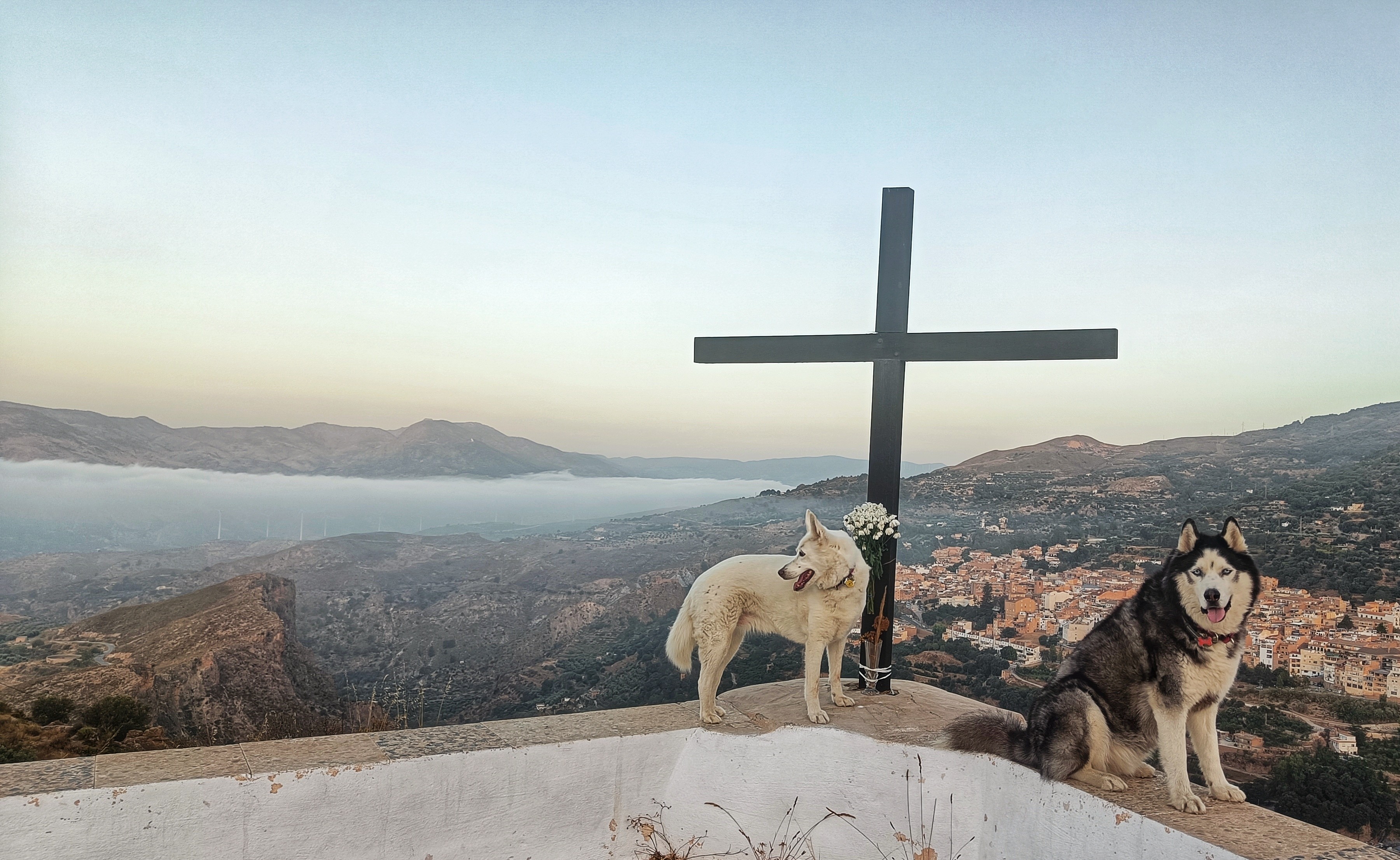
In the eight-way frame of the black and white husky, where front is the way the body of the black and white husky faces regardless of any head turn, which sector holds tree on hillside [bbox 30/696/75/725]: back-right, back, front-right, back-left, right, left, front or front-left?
back-right

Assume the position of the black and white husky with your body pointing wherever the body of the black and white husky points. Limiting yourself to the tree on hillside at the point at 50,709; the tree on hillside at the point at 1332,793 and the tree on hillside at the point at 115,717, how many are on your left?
1

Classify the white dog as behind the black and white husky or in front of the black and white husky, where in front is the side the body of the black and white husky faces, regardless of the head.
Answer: behind

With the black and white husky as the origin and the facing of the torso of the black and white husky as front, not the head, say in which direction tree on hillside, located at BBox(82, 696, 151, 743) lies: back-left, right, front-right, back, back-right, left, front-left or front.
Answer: back-right

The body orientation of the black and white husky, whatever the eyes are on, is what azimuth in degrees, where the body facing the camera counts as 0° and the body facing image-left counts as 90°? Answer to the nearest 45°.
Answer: approximately 315°

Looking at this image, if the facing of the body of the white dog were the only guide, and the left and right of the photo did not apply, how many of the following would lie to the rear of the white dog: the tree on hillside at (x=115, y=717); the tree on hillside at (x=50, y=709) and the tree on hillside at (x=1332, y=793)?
2

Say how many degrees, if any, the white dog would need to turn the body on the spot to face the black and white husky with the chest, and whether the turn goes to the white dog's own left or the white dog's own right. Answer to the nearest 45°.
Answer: approximately 45° to the white dog's own right

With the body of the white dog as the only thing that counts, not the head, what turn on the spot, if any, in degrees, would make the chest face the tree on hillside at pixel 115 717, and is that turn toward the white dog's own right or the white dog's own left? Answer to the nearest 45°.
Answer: approximately 180°

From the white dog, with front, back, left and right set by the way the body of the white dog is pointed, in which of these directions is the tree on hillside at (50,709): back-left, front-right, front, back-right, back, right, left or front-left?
back

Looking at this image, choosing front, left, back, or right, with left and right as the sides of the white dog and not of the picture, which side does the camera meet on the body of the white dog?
right
